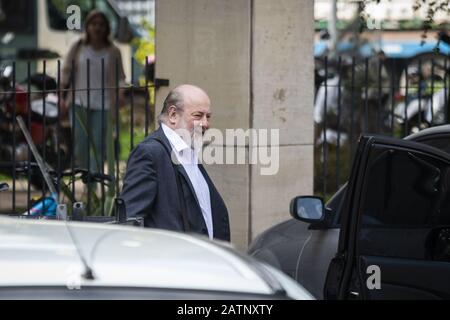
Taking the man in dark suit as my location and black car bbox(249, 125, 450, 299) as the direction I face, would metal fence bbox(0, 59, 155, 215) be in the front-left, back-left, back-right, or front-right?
back-left

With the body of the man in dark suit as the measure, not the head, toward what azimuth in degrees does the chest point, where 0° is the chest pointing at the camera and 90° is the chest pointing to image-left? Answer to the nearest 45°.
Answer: approximately 315°

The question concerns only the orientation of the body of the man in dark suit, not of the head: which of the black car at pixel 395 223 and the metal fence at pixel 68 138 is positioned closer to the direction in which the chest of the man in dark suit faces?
the black car

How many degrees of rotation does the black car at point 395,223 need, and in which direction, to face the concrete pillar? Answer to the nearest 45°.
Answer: approximately 45° to its right

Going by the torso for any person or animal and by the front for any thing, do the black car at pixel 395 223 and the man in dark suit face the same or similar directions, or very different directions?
very different directions

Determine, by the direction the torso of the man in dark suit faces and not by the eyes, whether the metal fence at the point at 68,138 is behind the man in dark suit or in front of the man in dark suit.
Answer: behind

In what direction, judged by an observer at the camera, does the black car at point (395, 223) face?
facing away from the viewer and to the left of the viewer

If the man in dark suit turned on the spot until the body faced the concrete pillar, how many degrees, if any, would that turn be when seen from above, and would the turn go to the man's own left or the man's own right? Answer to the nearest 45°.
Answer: approximately 135° to the man's own left
